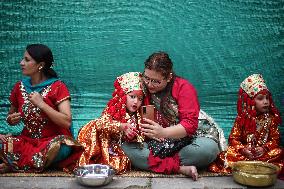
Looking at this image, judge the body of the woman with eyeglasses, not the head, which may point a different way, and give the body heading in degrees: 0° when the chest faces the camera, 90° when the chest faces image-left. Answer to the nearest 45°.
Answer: approximately 45°

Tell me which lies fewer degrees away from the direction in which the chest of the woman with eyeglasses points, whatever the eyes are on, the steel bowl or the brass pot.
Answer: the steel bowl

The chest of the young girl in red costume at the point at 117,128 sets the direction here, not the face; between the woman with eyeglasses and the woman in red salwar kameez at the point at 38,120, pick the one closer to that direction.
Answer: the woman with eyeglasses

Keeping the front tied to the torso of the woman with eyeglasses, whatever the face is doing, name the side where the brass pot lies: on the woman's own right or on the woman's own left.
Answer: on the woman's own left

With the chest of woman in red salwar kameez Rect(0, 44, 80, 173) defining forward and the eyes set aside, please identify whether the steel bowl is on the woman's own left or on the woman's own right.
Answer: on the woman's own left

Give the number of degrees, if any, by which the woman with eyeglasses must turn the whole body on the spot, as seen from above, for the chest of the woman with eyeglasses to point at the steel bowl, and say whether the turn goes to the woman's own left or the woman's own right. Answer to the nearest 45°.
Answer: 0° — they already face it

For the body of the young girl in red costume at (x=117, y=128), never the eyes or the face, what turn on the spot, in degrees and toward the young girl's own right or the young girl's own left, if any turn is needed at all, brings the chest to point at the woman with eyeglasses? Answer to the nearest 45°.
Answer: approximately 45° to the young girl's own left

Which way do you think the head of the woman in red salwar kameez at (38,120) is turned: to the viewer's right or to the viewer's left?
to the viewer's left
